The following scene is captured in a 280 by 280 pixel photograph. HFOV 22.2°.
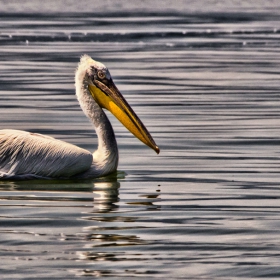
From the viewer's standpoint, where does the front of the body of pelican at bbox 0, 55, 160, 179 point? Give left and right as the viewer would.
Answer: facing to the right of the viewer
